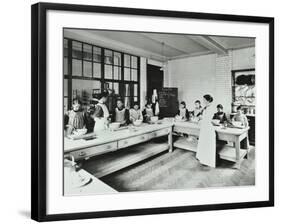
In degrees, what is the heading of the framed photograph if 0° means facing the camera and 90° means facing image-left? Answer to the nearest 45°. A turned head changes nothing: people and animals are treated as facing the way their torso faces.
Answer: approximately 315°
